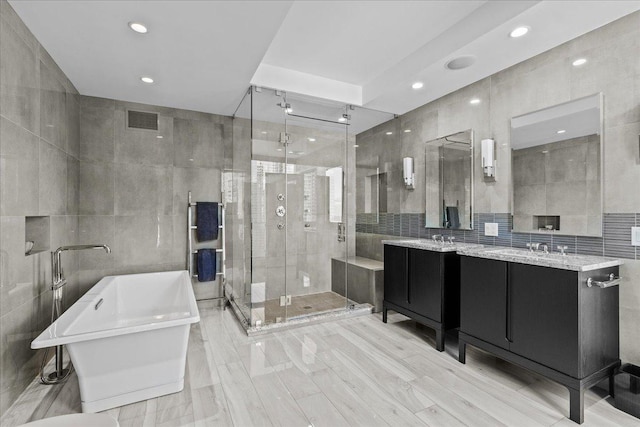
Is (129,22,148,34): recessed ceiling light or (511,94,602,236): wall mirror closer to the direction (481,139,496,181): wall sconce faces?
the recessed ceiling light

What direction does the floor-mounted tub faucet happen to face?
to the viewer's right

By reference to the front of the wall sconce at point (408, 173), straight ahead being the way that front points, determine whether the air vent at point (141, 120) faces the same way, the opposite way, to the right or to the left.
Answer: to the left

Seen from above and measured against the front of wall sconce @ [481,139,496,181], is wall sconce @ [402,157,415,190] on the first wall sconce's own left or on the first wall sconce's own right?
on the first wall sconce's own right

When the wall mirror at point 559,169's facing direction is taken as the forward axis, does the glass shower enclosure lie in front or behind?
in front

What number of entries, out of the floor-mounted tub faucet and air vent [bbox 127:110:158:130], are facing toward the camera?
1

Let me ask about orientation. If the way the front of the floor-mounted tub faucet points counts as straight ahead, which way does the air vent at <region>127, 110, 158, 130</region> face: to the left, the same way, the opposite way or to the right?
to the right

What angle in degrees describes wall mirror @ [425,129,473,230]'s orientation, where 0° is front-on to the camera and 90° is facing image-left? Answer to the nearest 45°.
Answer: approximately 45°

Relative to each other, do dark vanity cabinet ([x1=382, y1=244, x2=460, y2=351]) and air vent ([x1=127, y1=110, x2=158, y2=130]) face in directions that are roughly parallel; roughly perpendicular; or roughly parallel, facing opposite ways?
roughly perpendicular

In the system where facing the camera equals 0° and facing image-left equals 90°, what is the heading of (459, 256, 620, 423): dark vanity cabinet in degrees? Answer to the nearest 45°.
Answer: approximately 45°

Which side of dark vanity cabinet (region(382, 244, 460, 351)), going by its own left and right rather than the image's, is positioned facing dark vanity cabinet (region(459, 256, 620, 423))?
left

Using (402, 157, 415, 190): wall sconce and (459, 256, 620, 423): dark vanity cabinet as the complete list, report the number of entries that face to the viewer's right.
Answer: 0
